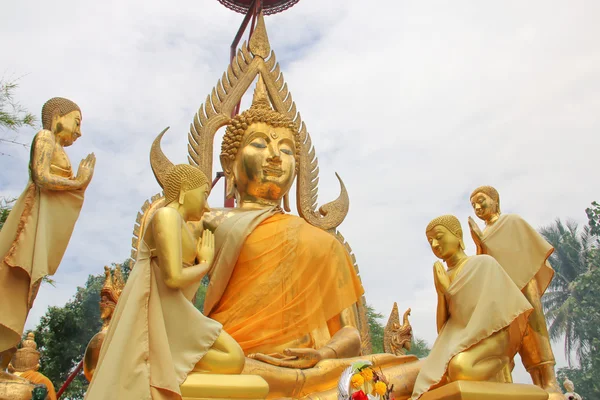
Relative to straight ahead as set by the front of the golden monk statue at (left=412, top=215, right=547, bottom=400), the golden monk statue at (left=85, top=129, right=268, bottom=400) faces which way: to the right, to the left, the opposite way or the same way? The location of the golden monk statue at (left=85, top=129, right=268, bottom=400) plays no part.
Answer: the opposite way

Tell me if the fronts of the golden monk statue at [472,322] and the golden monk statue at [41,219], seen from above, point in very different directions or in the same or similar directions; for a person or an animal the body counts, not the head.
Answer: very different directions

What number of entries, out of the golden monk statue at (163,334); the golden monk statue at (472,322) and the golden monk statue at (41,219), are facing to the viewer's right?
2

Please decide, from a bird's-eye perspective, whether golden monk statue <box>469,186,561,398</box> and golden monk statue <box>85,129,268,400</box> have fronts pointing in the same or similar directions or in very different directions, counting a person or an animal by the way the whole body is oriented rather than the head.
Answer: very different directions

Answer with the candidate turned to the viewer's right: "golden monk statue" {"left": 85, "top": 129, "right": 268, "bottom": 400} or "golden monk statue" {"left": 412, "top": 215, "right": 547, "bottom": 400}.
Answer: "golden monk statue" {"left": 85, "top": 129, "right": 268, "bottom": 400}

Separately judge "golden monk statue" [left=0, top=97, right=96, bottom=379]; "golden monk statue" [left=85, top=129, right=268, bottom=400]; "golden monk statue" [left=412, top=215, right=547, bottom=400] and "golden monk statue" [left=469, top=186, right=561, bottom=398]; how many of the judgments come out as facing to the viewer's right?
2

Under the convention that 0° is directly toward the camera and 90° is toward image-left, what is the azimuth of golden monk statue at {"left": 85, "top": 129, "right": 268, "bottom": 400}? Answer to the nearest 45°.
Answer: approximately 270°

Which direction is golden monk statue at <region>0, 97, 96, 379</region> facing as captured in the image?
to the viewer's right

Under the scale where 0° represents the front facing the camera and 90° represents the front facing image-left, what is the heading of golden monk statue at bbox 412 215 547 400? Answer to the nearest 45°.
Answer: approximately 45°
